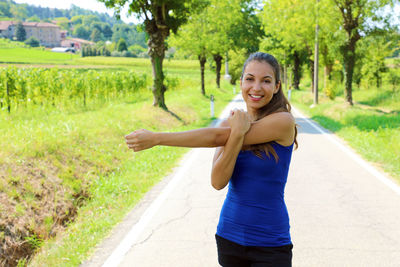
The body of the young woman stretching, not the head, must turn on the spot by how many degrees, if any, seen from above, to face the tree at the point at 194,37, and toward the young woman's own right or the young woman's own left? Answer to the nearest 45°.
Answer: approximately 135° to the young woman's own right

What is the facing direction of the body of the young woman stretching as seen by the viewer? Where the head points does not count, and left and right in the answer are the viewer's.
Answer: facing the viewer and to the left of the viewer

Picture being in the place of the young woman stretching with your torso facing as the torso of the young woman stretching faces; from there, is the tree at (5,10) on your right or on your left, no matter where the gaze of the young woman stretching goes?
on your right

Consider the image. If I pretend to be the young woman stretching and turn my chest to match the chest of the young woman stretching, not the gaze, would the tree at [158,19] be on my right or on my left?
on my right

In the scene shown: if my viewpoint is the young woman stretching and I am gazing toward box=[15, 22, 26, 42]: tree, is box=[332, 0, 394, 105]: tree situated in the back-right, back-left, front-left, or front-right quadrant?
front-right

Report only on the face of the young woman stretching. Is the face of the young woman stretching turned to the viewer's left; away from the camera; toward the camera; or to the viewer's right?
toward the camera
